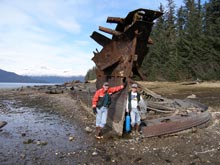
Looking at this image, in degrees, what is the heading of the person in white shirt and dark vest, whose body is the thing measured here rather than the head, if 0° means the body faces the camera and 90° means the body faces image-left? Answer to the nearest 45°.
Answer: approximately 0°

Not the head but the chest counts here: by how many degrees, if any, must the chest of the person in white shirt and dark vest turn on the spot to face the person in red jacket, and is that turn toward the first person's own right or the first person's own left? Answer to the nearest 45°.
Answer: approximately 90° to the first person's own right
